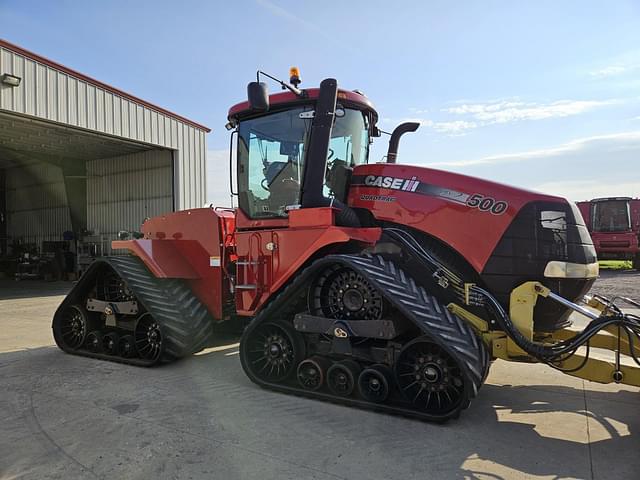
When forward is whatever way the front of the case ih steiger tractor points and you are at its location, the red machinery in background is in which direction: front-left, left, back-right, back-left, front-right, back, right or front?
left

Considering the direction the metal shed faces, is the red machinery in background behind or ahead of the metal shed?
ahead

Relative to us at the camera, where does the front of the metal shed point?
facing the viewer and to the right of the viewer

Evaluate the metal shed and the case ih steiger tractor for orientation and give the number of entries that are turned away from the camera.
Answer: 0

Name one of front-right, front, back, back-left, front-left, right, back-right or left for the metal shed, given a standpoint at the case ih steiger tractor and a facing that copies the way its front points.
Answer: back
